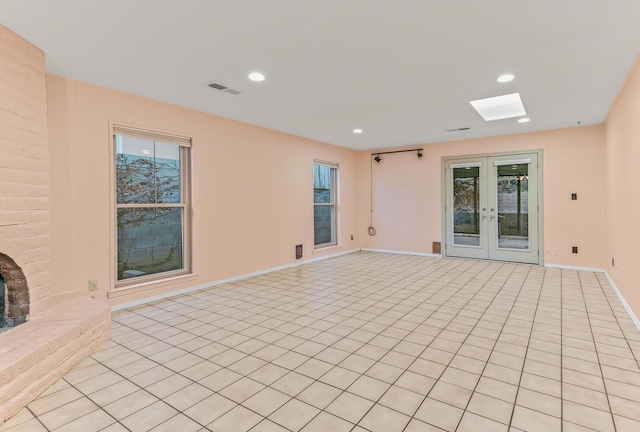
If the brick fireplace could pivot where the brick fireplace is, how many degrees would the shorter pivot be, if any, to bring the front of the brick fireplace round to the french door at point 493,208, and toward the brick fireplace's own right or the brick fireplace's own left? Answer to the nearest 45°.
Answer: approximately 45° to the brick fireplace's own left

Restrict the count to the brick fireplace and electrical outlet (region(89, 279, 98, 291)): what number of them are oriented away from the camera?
0

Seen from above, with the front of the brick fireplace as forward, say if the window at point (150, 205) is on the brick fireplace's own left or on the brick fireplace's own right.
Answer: on the brick fireplace's own left

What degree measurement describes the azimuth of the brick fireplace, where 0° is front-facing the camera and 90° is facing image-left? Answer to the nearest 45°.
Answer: approximately 315°

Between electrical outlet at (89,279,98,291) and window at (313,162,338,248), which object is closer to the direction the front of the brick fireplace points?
the window

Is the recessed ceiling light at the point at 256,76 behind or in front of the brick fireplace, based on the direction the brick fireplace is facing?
in front

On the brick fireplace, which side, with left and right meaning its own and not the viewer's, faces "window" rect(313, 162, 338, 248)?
left

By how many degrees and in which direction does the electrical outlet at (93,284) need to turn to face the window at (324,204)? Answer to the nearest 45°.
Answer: approximately 90° to its left

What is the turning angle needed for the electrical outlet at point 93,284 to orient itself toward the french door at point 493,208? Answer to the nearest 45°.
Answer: approximately 90° to its left
